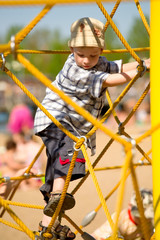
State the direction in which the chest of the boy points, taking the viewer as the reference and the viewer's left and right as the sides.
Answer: facing the viewer and to the right of the viewer

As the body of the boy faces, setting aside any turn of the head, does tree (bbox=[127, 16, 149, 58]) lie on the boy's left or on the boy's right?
on the boy's left
